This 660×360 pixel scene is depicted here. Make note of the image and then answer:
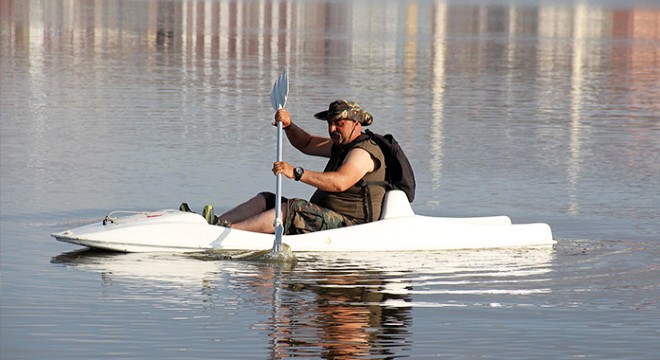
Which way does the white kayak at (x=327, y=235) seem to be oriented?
to the viewer's left

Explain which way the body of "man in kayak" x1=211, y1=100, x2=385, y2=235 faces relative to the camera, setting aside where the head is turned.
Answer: to the viewer's left
